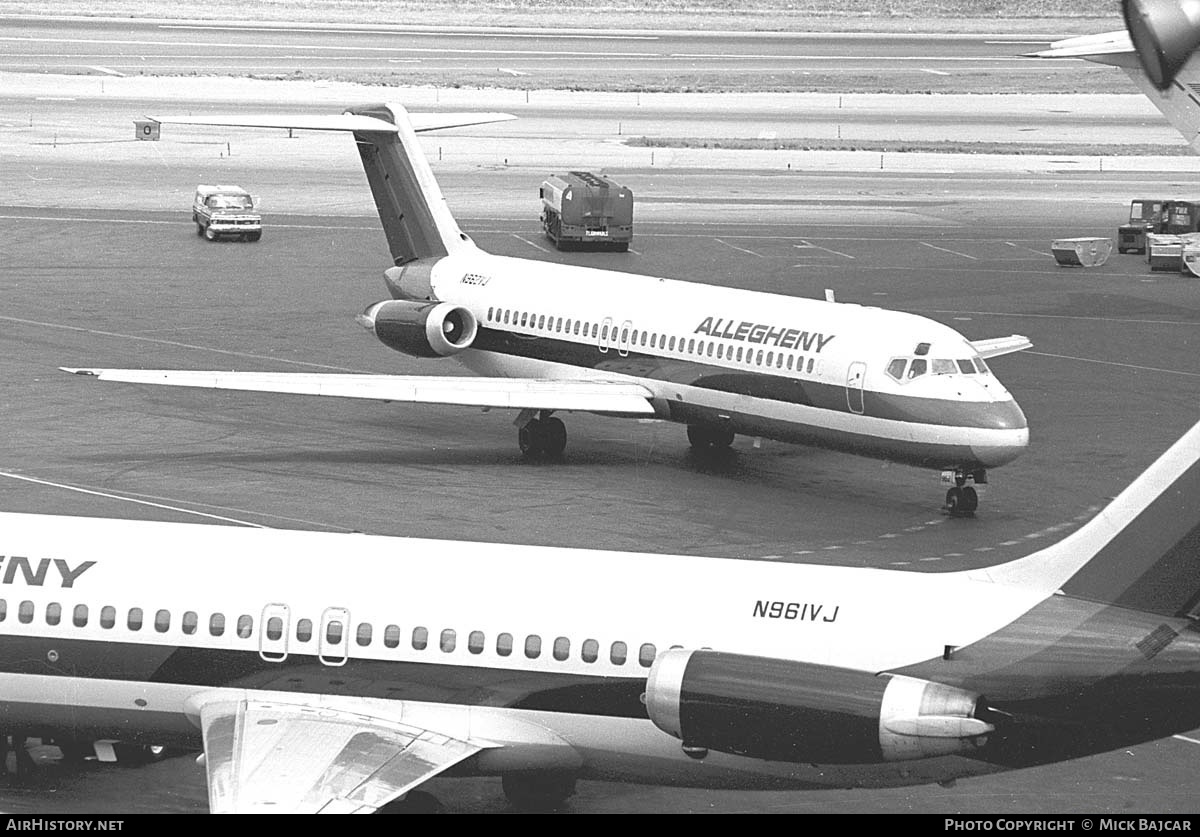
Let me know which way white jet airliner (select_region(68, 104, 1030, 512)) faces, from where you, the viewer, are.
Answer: facing the viewer and to the right of the viewer
